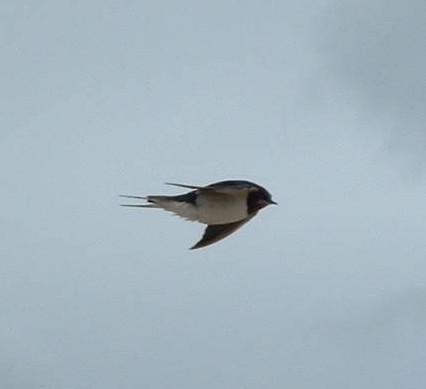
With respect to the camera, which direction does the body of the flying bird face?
to the viewer's right
